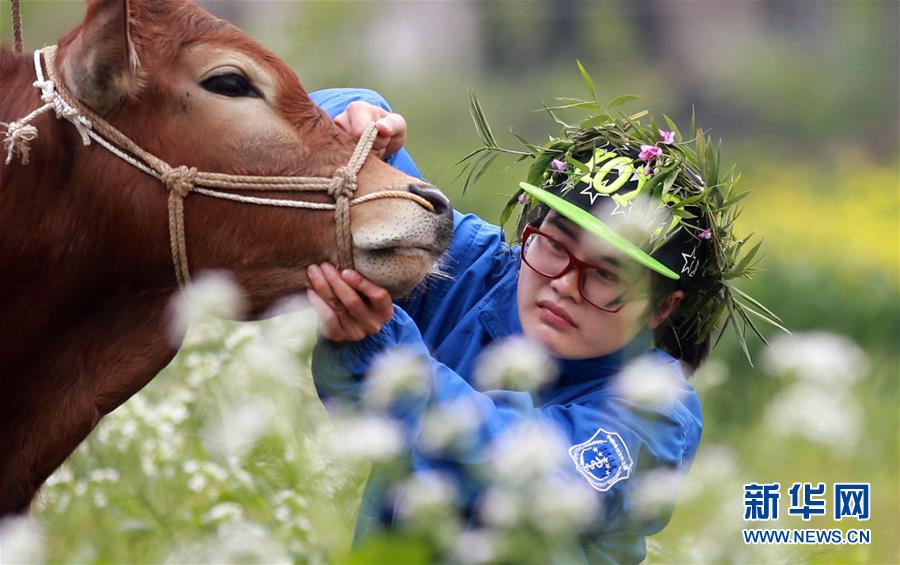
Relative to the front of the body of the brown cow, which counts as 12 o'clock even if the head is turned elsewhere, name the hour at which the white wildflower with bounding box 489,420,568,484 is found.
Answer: The white wildflower is roughly at 2 o'clock from the brown cow.

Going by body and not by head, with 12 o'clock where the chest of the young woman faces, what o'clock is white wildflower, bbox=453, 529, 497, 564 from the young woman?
The white wildflower is roughly at 11 o'clock from the young woman.

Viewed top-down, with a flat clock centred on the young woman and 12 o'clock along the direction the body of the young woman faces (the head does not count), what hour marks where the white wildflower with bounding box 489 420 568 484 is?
The white wildflower is roughly at 11 o'clock from the young woman.

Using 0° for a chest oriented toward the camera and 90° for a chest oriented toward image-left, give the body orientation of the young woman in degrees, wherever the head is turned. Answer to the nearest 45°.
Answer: approximately 45°

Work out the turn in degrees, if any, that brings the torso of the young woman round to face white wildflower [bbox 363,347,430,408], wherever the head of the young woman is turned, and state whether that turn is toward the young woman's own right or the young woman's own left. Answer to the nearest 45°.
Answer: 0° — they already face it

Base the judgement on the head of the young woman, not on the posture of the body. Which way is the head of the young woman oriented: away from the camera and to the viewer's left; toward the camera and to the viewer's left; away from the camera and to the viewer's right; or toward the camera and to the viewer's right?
toward the camera and to the viewer's left

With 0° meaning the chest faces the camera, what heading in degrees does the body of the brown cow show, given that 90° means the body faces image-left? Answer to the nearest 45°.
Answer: approximately 270°

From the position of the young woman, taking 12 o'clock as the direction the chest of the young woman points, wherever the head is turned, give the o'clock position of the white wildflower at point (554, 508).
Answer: The white wildflower is roughly at 11 o'clock from the young woman.
